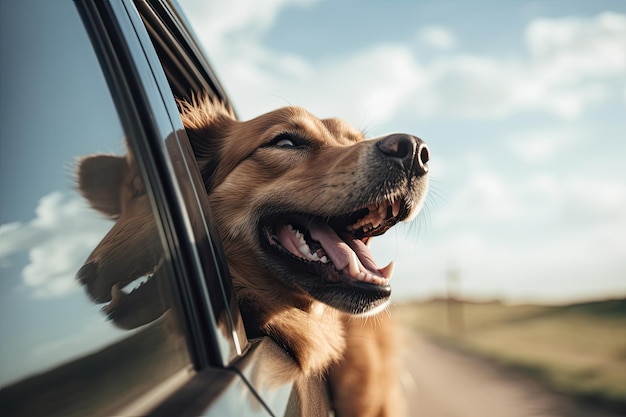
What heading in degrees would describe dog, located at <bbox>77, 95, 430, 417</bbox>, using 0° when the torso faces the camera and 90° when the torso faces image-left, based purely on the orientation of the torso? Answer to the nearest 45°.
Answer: approximately 315°
